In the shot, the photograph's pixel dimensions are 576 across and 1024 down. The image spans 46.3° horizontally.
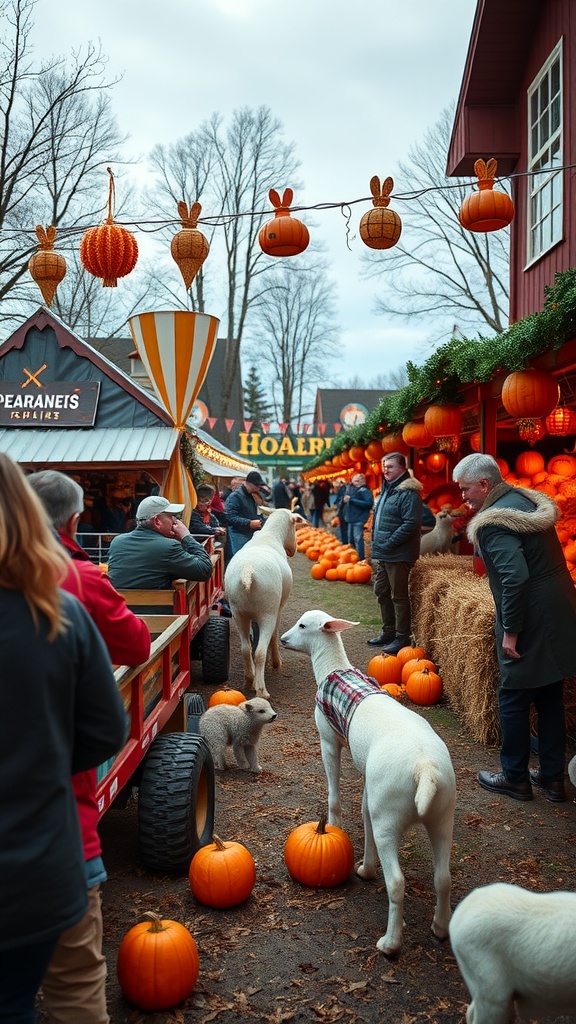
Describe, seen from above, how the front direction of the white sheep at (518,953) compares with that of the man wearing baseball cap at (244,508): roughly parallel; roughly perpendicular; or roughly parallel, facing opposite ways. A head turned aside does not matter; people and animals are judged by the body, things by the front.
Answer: roughly parallel

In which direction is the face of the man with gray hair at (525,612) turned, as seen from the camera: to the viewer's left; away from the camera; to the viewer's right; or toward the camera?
to the viewer's left

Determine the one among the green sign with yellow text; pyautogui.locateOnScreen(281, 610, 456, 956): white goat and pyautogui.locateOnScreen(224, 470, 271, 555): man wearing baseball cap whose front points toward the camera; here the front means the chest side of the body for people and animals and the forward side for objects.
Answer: the green sign with yellow text

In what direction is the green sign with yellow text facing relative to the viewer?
toward the camera

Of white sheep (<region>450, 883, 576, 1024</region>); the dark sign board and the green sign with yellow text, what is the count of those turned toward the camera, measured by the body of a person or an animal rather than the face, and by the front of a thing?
2

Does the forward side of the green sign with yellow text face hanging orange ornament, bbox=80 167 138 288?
yes

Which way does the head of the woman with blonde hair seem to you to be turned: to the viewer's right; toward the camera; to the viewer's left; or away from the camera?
away from the camera

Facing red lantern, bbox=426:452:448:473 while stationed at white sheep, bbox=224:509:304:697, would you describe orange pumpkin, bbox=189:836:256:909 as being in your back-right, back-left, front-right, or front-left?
back-right

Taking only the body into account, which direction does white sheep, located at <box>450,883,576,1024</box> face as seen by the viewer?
to the viewer's right

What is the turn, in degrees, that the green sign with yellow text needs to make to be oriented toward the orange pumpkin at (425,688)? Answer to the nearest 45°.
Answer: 0° — it already faces it

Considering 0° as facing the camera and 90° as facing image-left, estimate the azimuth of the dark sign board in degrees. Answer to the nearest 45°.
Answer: approximately 0°

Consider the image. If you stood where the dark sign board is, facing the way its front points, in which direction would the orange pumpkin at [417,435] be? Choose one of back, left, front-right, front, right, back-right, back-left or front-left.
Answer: front-left

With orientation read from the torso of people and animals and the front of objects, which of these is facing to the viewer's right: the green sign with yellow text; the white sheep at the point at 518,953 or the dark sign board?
the white sheep

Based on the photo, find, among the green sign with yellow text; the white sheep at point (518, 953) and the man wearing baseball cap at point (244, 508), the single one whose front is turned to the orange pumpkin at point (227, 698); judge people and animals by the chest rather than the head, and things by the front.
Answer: the green sign with yellow text

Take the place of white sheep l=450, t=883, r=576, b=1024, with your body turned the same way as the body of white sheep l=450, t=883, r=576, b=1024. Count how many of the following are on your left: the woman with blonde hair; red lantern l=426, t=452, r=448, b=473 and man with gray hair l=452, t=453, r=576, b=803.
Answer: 2
